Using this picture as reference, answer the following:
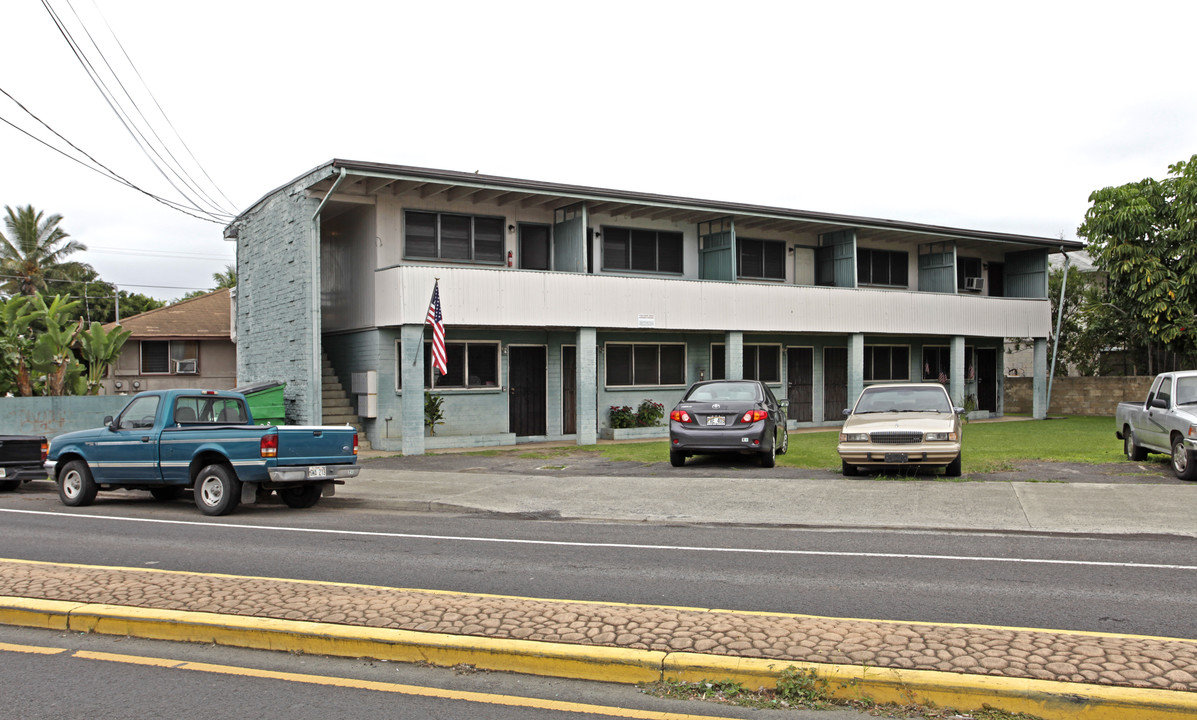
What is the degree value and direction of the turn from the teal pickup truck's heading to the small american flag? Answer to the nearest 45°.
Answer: approximately 90° to its right

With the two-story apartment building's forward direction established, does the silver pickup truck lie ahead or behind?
ahead

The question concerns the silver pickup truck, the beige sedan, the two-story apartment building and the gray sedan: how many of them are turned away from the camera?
1

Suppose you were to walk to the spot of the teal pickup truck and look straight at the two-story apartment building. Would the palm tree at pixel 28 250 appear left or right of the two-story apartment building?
left

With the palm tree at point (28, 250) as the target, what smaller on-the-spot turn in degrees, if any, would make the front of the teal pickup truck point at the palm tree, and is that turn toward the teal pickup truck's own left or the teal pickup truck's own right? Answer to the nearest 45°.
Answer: approximately 45° to the teal pickup truck's own right

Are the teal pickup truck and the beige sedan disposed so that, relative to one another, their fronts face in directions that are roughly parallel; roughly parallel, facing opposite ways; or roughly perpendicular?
roughly perpendicular

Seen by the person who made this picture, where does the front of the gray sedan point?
facing away from the viewer

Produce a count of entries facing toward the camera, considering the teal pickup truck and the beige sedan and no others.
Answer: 1

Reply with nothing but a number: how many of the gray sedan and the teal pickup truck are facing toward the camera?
0

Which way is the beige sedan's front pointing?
toward the camera

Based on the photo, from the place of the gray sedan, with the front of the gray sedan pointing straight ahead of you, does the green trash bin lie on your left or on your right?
on your left

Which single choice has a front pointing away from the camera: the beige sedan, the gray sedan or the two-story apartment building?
the gray sedan
